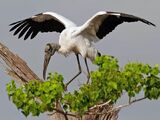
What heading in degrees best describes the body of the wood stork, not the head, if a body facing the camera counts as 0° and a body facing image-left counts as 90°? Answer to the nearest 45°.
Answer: approximately 45°

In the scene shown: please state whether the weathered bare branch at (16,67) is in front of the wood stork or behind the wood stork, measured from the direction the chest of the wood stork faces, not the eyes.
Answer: in front
